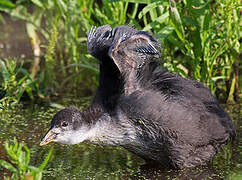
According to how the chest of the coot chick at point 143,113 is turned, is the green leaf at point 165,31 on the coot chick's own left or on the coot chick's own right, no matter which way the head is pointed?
on the coot chick's own right

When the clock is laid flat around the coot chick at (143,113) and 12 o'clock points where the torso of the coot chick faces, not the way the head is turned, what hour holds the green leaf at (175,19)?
The green leaf is roughly at 4 o'clock from the coot chick.

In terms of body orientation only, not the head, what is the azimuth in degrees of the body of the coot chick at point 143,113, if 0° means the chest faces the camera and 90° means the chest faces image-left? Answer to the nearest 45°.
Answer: approximately 90°
